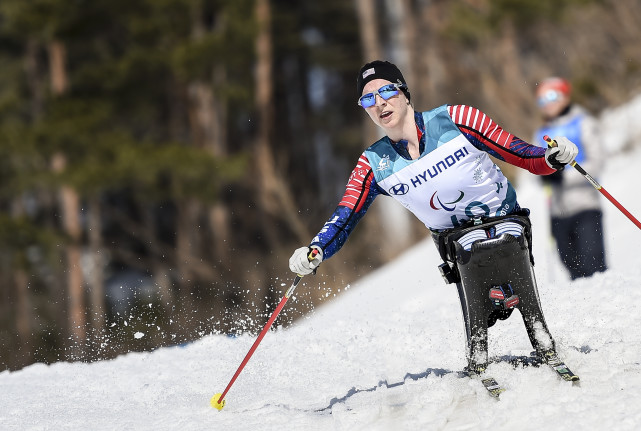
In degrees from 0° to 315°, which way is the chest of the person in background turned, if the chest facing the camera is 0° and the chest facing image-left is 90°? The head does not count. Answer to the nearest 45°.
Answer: approximately 45°

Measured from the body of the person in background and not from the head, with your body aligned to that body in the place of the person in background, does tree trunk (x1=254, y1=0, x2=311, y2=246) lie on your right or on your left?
on your right

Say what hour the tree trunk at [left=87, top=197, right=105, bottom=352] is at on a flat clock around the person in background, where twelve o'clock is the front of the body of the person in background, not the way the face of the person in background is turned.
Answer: The tree trunk is roughly at 3 o'clock from the person in background.

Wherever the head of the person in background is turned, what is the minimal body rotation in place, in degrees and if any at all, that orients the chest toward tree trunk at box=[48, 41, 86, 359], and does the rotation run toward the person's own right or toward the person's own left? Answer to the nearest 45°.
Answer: approximately 90° to the person's own right
